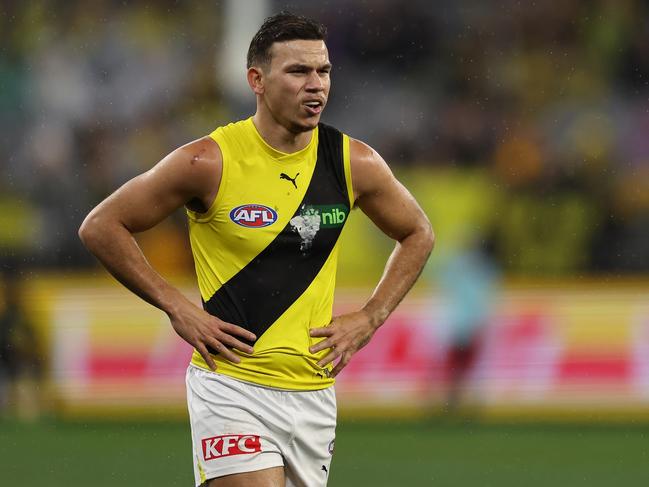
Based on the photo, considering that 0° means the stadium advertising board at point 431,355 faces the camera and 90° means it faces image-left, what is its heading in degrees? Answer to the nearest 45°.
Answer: approximately 0°

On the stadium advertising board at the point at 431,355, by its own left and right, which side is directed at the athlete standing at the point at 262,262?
front
